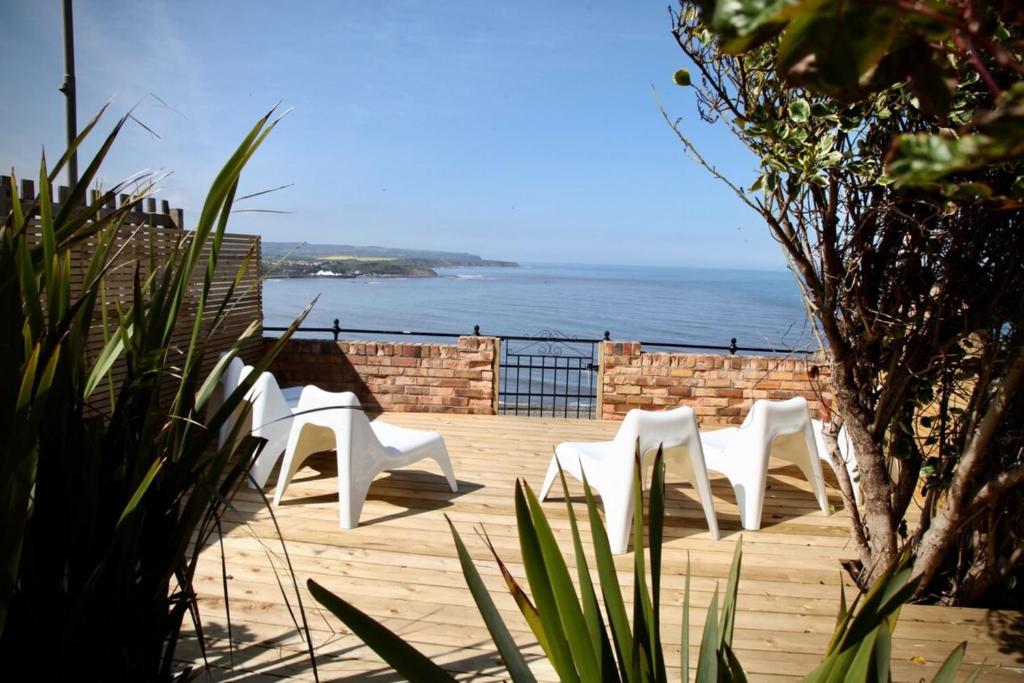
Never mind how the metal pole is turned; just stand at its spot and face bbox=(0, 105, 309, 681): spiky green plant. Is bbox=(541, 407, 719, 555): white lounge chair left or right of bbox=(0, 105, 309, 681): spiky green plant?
left

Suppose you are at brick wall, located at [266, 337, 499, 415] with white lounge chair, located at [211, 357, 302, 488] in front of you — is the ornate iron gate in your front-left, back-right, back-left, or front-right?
back-left

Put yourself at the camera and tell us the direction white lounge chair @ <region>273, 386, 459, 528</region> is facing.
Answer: facing away from the viewer and to the right of the viewer

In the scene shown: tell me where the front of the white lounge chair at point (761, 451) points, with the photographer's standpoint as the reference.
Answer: facing away from the viewer and to the left of the viewer

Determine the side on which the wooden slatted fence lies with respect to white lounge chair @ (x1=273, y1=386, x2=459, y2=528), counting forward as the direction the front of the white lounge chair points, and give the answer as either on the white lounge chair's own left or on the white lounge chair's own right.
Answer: on the white lounge chair's own left

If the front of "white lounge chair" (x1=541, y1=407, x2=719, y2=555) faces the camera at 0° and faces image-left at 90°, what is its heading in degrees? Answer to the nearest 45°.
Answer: approximately 135°

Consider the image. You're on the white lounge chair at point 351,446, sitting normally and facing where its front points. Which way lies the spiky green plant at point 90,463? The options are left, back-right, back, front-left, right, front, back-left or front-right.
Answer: back-right
